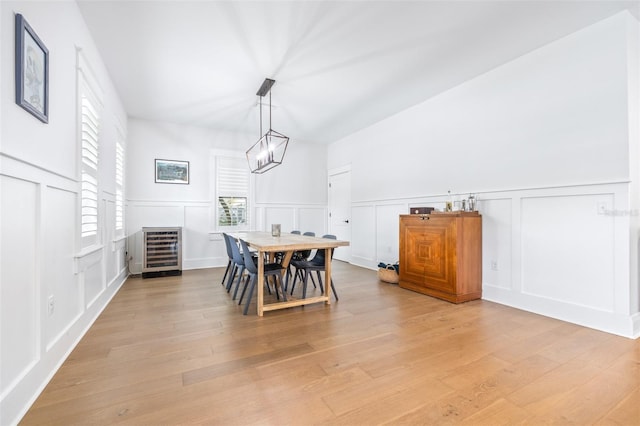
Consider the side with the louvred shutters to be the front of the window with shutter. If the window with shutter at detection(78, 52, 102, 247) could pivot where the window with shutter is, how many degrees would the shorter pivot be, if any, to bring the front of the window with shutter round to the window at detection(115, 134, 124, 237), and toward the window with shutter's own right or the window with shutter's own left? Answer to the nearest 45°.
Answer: approximately 90° to the window with shutter's own left

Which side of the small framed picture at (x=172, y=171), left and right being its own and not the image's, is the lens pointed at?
front

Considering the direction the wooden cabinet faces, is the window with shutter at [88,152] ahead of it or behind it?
ahead

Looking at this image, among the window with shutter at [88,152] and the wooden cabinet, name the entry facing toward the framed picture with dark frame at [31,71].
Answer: the wooden cabinet

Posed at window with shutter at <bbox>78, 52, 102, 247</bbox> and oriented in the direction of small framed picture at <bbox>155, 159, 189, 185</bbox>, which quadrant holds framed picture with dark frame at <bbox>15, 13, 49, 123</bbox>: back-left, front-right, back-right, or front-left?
back-right

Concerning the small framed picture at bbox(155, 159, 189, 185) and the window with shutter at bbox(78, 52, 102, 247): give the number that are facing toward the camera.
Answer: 1

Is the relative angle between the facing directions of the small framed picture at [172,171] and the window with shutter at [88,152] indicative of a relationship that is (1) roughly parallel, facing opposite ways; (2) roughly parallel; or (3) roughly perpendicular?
roughly perpendicular

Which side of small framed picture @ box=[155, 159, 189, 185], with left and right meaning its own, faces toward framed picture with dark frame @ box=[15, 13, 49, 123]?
front

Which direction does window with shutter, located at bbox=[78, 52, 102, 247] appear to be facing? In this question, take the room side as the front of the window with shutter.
to the viewer's right

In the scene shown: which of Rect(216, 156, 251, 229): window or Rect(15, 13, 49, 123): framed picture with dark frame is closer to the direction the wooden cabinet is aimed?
the framed picture with dark frame

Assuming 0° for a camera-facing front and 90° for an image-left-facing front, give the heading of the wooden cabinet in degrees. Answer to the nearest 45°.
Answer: approximately 45°

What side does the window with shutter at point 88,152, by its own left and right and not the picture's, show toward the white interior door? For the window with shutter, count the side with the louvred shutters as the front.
front

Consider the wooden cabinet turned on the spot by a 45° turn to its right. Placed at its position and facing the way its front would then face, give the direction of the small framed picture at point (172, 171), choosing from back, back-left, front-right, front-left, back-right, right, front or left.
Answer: front

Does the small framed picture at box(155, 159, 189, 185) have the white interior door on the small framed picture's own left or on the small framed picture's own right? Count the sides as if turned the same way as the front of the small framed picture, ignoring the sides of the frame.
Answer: on the small framed picture's own left

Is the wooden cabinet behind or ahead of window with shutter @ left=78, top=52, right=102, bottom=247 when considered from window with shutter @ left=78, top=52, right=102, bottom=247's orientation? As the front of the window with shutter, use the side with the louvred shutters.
ahead

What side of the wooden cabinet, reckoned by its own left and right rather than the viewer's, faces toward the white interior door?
right
